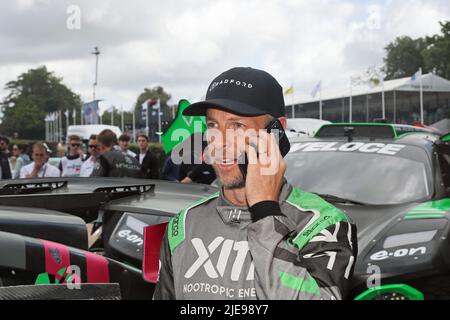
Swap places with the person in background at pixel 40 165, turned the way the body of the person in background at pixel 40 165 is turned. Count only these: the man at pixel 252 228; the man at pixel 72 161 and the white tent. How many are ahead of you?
1

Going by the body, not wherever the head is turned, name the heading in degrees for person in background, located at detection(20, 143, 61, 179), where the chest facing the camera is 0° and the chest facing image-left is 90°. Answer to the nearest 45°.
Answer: approximately 0°

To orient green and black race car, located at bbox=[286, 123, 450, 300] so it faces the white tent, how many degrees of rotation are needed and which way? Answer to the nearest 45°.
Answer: approximately 135° to its right

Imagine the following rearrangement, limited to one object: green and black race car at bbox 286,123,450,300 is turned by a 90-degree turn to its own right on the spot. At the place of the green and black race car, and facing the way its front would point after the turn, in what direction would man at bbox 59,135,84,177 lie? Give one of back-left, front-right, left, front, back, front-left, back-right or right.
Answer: front

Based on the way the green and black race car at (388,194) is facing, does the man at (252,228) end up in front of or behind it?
in front

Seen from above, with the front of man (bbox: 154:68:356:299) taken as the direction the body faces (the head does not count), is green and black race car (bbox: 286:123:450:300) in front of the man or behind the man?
behind

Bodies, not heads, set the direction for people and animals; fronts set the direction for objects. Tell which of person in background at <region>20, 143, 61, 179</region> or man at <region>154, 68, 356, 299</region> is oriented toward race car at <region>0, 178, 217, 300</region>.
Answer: the person in background

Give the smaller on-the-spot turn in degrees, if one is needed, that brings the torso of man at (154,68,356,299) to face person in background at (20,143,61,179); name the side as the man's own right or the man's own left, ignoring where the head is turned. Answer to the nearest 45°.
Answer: approximately 90° to the man's own right

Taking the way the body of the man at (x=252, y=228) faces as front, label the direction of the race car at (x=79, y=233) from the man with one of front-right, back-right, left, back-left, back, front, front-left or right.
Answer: right
